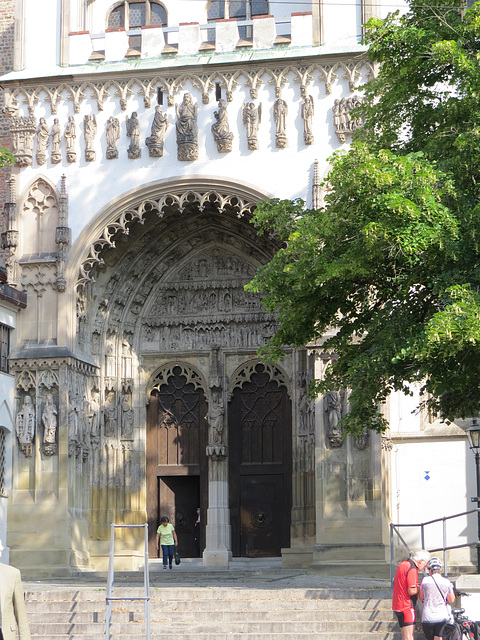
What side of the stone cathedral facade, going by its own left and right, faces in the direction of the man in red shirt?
front

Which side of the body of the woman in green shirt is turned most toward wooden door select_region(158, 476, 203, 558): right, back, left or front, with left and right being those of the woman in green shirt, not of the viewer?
back

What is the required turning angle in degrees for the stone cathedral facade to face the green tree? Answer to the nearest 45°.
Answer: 0° — it already faces it

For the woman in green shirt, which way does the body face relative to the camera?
toward the camera

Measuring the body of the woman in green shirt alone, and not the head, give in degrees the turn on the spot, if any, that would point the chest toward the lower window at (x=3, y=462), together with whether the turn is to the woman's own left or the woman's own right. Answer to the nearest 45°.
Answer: approximately 90° to the woman's own right

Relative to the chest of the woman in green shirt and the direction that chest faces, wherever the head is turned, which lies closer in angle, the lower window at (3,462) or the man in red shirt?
the man in red shirt

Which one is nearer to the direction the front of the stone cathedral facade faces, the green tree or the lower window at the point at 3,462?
the green tree

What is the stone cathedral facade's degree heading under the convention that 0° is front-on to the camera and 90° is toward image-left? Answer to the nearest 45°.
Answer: approximately 0°

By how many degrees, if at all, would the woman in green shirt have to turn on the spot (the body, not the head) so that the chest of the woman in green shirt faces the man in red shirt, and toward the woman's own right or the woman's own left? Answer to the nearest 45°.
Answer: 0° — they already face them
